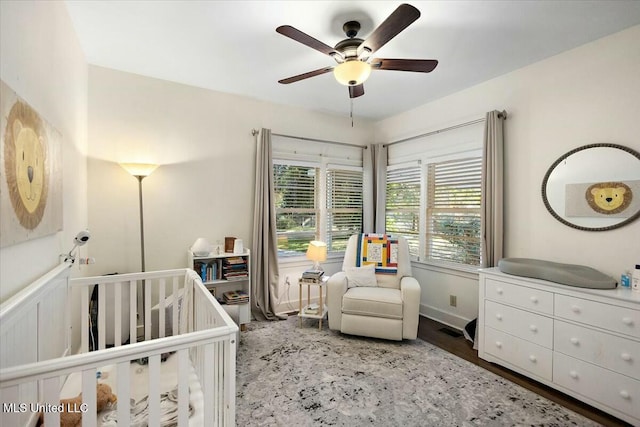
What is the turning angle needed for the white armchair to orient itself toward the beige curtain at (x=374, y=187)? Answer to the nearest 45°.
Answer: approximately 180°

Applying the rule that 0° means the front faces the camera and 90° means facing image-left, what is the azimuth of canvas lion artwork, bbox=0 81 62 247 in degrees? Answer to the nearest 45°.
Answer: approximately 315°

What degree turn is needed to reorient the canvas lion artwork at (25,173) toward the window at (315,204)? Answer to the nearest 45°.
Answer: approximately 90° to its left

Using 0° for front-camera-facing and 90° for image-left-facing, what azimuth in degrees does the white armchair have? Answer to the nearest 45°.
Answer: approximately 0°

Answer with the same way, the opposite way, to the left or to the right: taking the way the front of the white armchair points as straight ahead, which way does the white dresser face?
to the right

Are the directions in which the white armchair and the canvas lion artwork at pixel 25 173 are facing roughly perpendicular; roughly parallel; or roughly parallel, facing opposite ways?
roughly perpendicular

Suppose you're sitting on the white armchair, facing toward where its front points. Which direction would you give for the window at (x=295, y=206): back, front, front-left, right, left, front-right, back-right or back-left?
back-right

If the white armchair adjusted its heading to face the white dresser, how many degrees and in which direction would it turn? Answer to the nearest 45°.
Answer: approximately 45° to its left

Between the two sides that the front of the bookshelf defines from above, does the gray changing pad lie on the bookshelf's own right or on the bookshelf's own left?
on the bookshelf's own left

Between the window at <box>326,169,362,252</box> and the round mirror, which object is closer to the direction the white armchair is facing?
the round mirror

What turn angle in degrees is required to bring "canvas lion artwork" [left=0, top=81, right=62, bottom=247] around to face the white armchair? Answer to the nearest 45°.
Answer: approximately 45° to its left

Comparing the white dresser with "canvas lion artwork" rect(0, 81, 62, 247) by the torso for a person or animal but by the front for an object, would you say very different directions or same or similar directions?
very different directions

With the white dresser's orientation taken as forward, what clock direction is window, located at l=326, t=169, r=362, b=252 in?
The window is roughly at 2 o'clock from the white dresser.

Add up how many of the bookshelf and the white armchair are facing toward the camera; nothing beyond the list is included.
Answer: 2

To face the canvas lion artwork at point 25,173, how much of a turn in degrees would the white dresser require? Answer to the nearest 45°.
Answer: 0° — it already faces it

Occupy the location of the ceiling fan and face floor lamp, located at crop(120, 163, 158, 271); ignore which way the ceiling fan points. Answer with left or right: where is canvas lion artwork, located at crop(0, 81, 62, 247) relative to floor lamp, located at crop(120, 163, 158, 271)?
left
